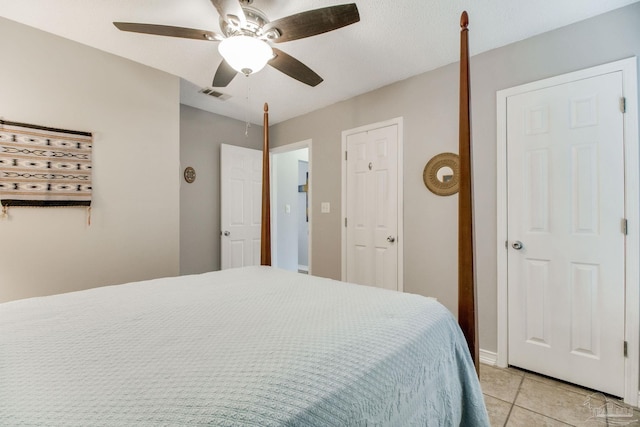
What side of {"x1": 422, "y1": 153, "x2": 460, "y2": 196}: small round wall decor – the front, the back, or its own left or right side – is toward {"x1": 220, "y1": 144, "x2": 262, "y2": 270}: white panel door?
right

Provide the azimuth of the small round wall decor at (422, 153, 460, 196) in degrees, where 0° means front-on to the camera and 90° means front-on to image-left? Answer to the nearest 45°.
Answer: approximately 0°

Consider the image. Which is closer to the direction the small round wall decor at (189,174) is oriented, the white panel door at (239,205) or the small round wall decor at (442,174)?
the small round wall decor

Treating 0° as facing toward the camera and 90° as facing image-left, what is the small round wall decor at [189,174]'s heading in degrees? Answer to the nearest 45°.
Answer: approximately 315°

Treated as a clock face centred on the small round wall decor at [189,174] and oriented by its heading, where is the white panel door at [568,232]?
The white panel door is roughly at 12 o'clock from the small round wall decor.

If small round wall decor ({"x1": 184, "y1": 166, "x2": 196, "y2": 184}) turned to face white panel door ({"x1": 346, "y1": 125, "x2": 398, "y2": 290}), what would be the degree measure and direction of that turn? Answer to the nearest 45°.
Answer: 0° — it already faces it

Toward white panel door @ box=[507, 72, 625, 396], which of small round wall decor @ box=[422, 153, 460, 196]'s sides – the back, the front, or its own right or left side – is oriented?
left

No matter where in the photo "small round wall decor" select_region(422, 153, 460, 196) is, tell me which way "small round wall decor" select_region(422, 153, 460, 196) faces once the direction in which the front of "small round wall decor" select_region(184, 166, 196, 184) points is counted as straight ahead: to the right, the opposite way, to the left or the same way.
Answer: to the right

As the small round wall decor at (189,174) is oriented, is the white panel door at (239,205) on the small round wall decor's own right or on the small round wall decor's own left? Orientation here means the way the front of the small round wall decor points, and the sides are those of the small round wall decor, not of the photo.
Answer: on the small round wall decor's own left
